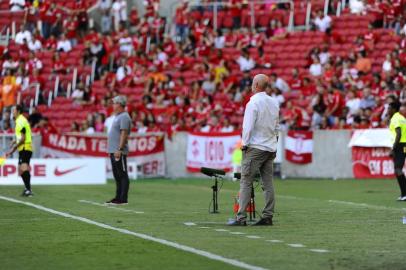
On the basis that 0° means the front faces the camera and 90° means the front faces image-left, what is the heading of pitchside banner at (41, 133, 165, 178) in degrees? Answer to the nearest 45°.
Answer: approximately 0°

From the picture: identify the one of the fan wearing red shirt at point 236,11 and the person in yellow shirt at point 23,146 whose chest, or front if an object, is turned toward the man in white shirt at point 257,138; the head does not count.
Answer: the fan wearing red shirt

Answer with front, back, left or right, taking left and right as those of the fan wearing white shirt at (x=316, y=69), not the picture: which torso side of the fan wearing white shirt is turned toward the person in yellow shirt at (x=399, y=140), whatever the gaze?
front

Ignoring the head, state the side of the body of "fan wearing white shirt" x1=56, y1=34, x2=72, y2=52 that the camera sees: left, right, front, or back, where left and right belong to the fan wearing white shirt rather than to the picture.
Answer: front

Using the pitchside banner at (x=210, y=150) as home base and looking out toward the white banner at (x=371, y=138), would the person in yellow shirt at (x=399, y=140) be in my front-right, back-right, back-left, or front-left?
front-right

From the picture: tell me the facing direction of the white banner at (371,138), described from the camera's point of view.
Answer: facing the viewer

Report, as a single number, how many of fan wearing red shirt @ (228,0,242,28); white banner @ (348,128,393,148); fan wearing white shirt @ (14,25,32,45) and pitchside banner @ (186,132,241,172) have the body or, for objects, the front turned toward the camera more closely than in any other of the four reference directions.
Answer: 4

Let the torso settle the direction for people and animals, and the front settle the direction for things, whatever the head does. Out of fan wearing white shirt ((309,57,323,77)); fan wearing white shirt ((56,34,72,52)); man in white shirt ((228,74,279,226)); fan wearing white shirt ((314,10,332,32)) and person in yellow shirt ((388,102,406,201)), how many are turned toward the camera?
3

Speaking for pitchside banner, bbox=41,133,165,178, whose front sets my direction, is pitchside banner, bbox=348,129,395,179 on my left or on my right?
on my left

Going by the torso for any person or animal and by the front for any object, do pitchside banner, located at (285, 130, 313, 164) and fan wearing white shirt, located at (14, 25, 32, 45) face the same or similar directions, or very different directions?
same or similar directions

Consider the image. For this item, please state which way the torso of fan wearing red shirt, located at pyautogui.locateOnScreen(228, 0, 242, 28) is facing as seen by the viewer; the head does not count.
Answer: toward the camera

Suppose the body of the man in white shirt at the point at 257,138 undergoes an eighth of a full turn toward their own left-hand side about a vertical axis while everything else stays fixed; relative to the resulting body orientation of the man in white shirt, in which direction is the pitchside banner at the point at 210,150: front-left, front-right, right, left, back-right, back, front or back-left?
right

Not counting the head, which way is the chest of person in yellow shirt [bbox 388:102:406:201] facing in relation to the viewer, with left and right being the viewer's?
facing to the left of the viewer

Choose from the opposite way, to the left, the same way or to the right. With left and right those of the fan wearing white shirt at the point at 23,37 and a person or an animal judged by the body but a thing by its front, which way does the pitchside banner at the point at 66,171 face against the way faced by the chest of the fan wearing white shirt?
the same way
